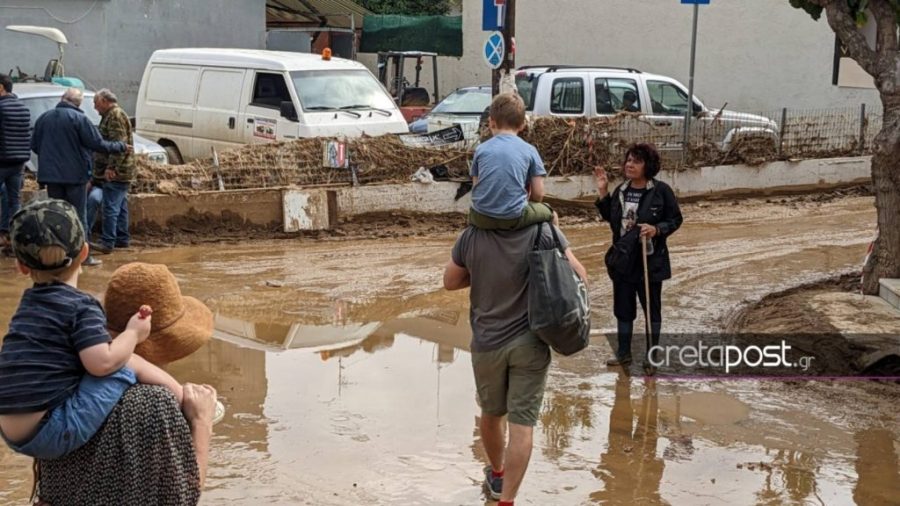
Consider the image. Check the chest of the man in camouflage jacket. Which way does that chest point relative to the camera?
to the viewer's left

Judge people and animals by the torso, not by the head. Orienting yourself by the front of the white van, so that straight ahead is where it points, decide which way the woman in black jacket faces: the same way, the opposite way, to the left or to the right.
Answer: to the right

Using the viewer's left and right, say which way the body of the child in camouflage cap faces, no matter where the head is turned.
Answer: facing away from the viewer and to the right of the viewer

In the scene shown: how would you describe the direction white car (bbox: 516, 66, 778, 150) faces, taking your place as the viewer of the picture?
facing to the right of the viewer

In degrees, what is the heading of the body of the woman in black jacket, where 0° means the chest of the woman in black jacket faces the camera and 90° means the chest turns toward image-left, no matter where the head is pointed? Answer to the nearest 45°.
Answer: approximately 45°

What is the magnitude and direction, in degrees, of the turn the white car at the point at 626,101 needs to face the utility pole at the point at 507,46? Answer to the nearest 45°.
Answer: approximately 135° to its right

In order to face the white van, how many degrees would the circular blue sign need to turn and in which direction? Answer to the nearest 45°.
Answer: approximately 45° to its right

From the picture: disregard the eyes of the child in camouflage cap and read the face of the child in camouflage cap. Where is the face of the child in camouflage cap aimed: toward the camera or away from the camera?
away from the camera

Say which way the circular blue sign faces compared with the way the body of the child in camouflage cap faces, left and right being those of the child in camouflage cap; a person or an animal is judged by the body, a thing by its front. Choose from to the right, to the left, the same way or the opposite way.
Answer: the opposite way

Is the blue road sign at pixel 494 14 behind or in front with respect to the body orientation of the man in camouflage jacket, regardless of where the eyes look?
behind

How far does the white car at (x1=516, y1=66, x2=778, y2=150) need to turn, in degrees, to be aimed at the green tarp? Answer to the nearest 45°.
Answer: approximately 135° to its left

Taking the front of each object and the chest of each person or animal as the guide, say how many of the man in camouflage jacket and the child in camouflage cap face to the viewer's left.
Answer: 1

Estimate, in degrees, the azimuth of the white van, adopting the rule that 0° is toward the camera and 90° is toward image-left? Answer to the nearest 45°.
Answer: approximately 315°
